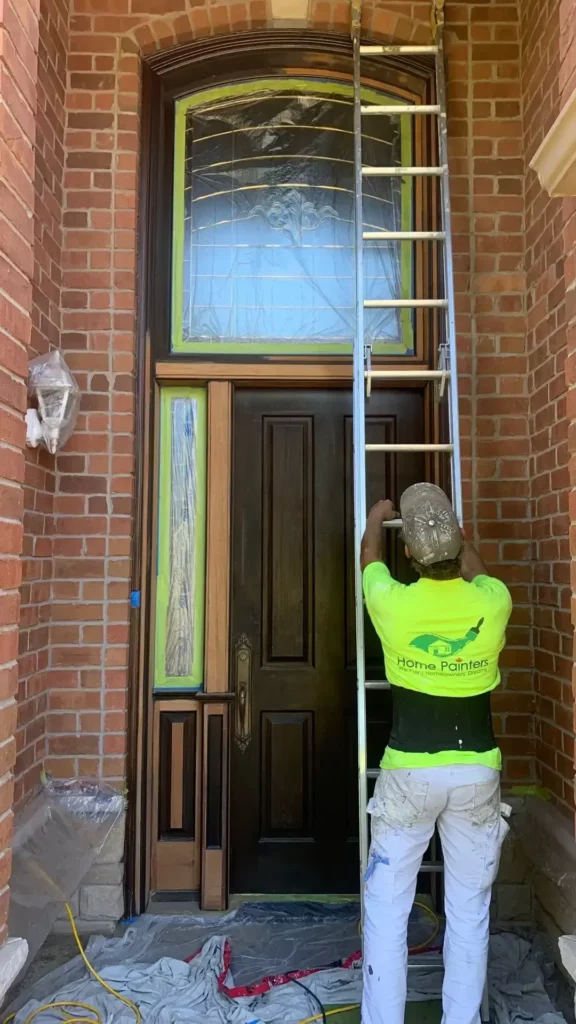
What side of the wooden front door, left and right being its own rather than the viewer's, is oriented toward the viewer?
front

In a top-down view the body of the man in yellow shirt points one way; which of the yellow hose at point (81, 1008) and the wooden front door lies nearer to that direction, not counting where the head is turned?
the wooden front door

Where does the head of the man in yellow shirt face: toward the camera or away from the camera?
away from the camera

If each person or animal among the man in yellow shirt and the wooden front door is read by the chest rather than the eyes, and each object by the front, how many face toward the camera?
1

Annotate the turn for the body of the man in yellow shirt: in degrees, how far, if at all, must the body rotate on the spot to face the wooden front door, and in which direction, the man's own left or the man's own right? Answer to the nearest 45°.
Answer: approximately 45° to the man's own left

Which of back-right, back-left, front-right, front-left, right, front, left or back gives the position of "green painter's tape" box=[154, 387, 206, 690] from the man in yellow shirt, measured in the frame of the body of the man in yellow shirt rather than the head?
front-left

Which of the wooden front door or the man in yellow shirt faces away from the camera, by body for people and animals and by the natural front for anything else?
the man in yellow shirt

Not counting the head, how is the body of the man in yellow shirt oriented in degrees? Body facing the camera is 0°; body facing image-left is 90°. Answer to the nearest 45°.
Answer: approximately 180°

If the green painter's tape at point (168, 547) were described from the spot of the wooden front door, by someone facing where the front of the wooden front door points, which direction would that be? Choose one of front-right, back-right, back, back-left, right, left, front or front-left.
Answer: right

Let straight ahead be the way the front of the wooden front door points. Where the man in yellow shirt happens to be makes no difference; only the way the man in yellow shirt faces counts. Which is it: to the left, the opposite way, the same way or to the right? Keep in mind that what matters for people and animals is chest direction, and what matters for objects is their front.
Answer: the opposite way

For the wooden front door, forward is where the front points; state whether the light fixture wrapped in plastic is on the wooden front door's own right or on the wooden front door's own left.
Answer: on the wooden front door's own right
